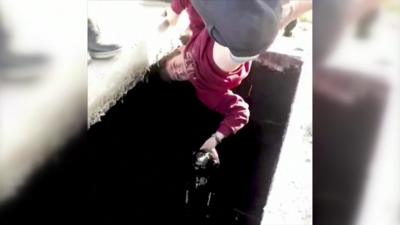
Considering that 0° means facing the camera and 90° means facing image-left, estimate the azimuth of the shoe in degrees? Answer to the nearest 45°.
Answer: approximately 270°
